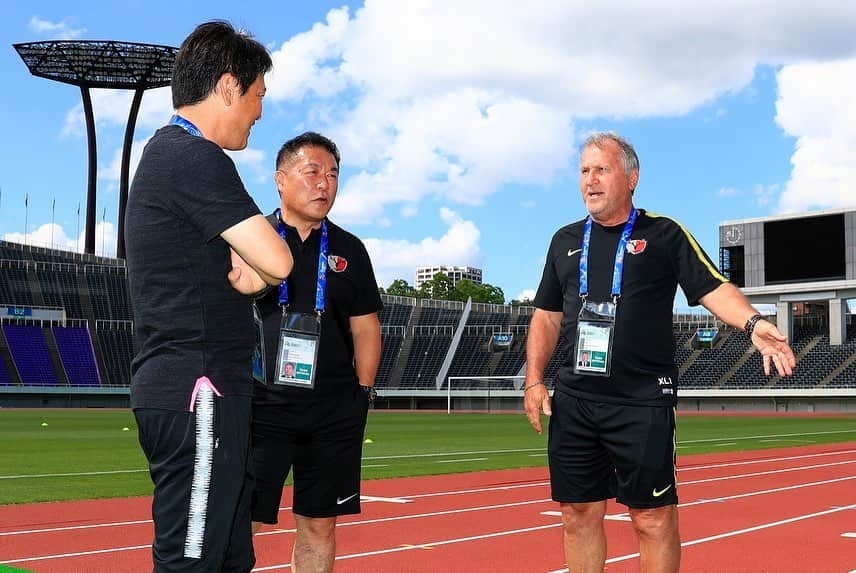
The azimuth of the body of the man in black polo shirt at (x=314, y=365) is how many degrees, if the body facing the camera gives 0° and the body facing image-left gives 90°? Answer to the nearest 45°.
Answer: approximately 0°

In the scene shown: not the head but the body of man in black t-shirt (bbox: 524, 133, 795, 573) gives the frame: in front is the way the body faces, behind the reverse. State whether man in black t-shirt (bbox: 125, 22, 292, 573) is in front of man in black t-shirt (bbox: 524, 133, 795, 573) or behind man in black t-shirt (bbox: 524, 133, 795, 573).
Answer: in front

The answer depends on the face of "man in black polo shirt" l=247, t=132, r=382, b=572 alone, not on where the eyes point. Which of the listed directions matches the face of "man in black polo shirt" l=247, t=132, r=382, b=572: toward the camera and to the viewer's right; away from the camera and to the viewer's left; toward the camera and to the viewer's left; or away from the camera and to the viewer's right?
toward the camera and to the viewer's right

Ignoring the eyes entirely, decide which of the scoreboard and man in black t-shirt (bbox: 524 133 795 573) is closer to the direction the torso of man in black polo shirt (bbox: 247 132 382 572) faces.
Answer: the man in black t-shirt

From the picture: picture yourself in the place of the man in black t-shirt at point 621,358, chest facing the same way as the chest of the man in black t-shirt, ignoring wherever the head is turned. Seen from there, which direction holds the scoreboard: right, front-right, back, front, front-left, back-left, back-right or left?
back-right

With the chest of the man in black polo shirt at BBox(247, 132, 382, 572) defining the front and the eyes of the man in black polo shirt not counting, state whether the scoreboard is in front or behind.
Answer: behind

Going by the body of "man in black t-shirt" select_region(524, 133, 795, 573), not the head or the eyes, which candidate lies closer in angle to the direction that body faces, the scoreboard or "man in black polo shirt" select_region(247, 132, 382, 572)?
the man in black polo shirt

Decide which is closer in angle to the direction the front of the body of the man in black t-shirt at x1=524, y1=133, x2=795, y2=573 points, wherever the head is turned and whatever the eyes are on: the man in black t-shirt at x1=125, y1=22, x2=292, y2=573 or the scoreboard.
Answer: the man in black t-shirt at x1=125, y1=22, x2=292, y2=573

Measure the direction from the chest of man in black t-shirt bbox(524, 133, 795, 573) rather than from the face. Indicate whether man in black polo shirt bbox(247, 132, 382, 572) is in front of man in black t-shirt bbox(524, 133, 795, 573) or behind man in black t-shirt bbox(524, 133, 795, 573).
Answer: in front

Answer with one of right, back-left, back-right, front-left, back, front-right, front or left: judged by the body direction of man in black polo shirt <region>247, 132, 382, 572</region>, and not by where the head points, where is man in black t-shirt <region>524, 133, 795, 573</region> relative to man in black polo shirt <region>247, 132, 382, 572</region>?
left

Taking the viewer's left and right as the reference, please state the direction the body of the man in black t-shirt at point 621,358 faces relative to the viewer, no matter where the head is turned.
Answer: facing the viewer and to the left of the viewer
